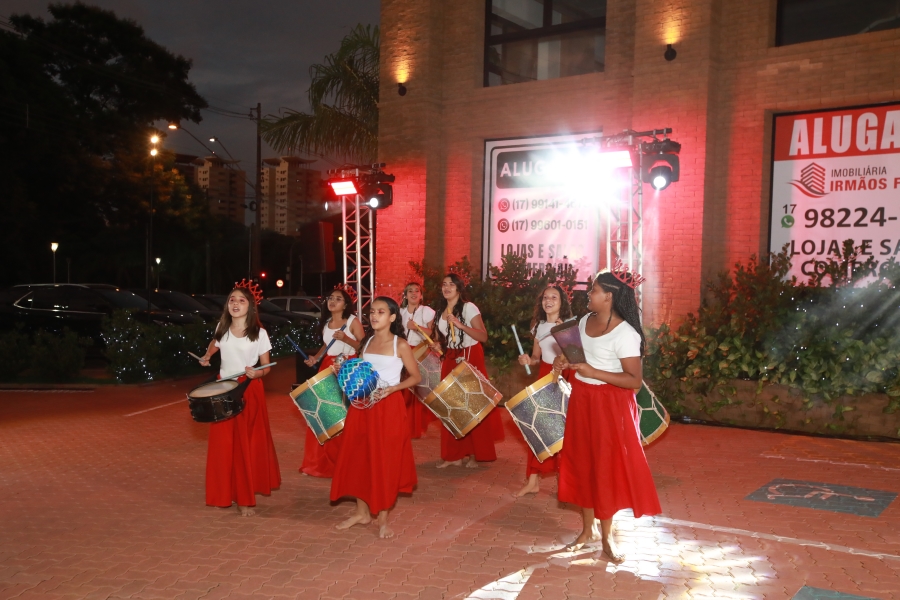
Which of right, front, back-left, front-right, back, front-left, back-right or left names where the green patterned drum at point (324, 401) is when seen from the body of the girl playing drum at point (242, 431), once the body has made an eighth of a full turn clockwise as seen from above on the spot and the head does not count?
back

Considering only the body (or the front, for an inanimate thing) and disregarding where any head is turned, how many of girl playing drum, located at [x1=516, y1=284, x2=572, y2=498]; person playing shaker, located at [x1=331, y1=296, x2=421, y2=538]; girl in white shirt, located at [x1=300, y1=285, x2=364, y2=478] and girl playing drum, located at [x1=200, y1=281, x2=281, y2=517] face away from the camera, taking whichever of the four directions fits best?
0

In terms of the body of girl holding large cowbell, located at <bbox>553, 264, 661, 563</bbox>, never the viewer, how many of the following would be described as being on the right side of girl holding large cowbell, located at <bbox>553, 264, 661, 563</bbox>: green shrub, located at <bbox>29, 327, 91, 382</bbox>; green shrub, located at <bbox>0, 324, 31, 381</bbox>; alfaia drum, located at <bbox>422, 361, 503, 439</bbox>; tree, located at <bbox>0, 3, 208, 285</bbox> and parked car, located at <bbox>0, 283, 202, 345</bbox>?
5

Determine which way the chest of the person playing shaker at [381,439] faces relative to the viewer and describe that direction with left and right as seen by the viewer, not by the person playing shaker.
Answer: facing the viewer and to the left of the viewer

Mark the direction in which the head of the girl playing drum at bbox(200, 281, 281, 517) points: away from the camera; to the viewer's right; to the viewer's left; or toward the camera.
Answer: toward the camera

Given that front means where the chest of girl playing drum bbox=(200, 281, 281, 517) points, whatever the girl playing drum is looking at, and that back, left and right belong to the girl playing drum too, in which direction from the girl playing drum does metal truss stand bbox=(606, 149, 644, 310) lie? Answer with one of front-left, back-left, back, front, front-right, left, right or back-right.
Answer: back

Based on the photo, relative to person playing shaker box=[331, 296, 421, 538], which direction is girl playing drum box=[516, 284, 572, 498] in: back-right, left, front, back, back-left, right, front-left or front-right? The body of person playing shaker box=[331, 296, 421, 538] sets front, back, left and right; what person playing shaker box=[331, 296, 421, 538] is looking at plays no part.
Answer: back

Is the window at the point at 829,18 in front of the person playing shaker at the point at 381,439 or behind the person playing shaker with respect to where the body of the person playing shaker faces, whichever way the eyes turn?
behind

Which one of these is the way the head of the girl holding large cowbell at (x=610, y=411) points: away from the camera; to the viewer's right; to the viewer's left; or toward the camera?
to the viewer's left

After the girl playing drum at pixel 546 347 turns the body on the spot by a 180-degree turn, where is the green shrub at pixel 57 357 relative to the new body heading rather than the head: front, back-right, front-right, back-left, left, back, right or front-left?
left

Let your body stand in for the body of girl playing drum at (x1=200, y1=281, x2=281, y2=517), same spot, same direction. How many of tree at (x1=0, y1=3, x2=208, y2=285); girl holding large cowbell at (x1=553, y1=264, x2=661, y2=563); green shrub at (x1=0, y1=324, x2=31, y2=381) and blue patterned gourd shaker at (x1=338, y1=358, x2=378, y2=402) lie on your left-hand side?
2

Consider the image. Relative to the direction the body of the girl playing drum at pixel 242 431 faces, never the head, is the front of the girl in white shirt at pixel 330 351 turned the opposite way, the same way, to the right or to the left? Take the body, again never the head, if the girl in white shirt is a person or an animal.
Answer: the same way

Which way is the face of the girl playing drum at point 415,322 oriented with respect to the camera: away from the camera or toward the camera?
toward the camera

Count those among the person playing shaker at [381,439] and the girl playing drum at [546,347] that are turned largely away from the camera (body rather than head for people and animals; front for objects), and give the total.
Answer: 0

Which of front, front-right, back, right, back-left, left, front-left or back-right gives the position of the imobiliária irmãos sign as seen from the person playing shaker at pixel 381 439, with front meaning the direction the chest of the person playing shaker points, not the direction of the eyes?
back

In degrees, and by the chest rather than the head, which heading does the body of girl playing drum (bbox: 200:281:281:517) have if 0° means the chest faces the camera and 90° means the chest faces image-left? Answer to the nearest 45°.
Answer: approximately 45°
